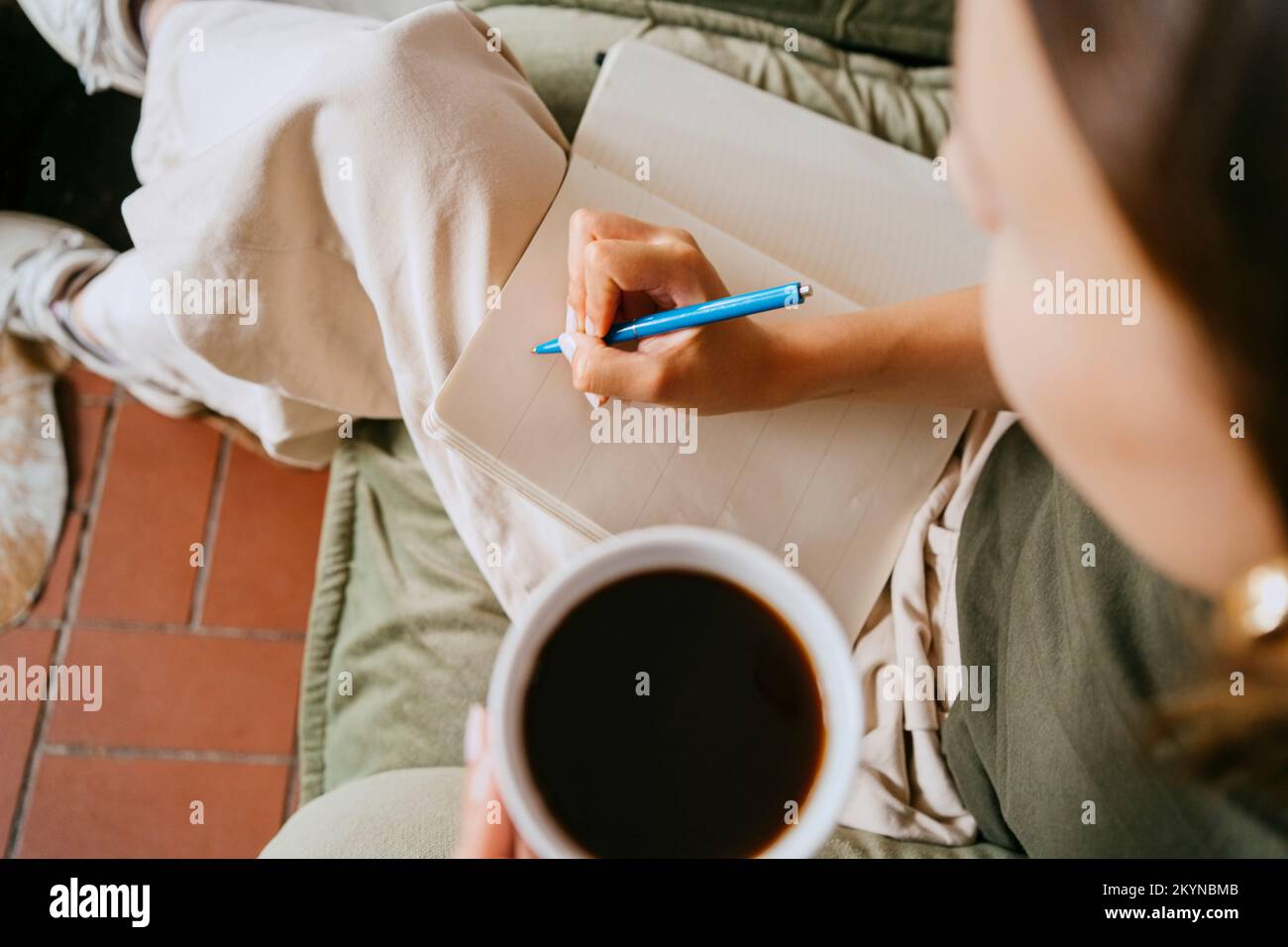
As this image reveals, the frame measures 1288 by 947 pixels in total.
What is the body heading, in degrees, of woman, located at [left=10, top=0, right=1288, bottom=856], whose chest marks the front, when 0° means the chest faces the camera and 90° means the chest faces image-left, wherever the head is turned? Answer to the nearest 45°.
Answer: approximately 90°
